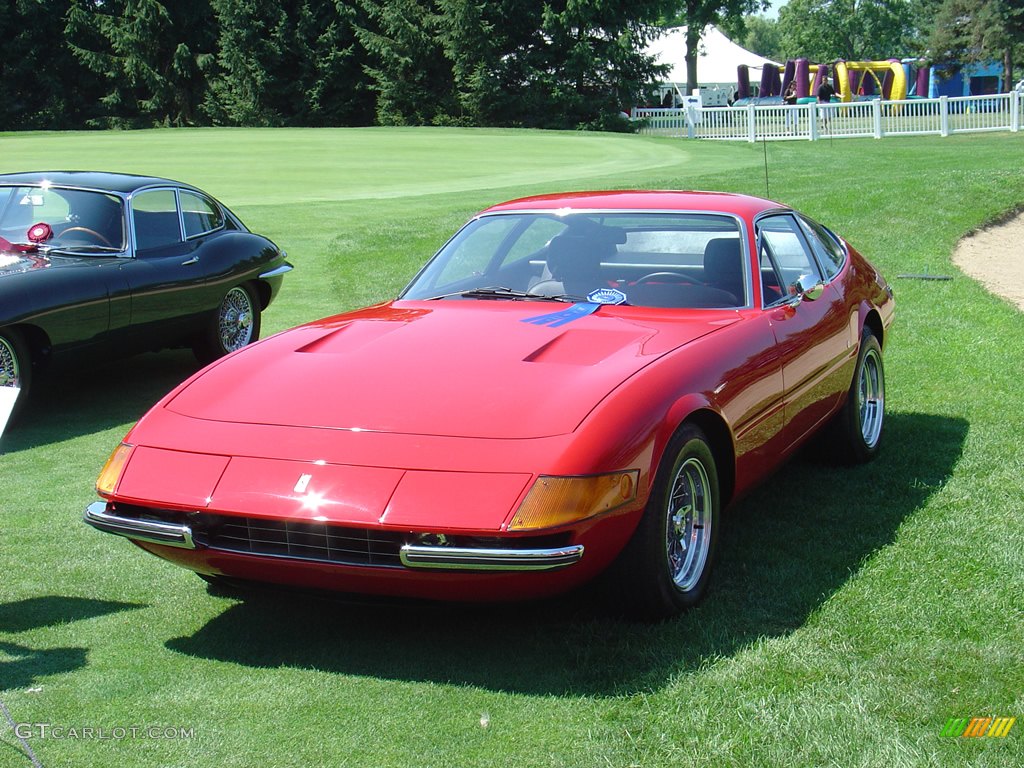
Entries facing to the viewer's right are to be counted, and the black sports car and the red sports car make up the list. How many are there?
0

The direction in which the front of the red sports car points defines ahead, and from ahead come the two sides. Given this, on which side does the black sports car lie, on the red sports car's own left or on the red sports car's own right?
on the red sports car's own right

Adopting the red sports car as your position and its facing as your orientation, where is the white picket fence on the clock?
The white picket fence is roughly at 5 o'clock from the red sports car.

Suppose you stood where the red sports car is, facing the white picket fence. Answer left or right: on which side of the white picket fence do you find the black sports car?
left

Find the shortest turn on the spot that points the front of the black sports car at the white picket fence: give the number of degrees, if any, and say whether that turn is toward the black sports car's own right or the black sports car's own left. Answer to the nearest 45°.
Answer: approximately 180°

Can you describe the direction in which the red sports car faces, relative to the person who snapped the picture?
facing the viewer and to the left of the viewer

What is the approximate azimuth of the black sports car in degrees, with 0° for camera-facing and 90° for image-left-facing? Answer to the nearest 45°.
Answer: approximately 45°
